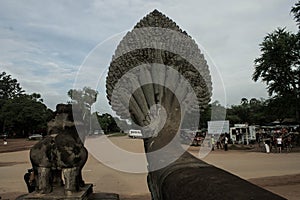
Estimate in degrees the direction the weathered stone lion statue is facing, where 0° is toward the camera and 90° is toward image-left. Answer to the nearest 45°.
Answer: approximately 180°

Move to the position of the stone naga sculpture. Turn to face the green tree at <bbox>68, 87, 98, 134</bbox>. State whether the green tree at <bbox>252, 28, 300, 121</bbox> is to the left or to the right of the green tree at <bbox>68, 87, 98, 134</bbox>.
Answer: right

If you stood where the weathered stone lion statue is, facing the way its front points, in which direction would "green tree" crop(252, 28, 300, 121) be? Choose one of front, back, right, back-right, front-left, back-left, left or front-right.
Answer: front-right

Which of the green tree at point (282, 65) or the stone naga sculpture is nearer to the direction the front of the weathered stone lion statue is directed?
the green tree
